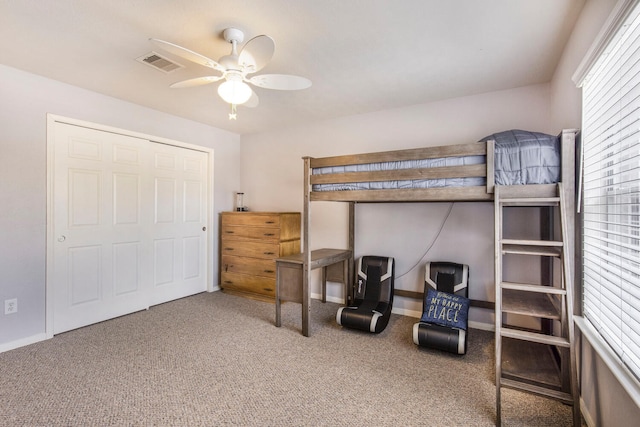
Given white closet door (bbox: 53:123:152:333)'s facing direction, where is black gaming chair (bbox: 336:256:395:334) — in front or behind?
in front

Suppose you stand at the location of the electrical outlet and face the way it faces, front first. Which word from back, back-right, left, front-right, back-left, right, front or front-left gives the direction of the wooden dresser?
left

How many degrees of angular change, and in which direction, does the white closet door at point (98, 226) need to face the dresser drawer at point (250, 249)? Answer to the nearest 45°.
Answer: approximately 45° to its left

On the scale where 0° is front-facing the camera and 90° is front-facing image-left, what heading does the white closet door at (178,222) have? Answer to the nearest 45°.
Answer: approximately 315°

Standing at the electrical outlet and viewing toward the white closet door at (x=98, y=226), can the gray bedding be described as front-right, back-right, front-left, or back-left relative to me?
front-right

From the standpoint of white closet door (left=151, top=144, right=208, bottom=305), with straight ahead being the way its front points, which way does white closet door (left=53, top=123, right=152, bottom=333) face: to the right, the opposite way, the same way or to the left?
the same way

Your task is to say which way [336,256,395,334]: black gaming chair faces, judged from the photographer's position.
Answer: facing the viewer and to the left of the viewer

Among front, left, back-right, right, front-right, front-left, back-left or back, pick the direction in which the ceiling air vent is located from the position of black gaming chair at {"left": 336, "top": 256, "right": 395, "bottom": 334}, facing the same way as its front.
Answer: front

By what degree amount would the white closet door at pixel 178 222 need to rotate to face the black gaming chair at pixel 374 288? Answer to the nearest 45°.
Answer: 0° — it already faces it

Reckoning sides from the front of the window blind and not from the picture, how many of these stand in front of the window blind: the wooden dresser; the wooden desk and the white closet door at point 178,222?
3

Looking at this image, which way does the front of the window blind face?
to the viewer's left

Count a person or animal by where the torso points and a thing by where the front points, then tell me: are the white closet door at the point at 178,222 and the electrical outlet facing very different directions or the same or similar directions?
same or similar directions

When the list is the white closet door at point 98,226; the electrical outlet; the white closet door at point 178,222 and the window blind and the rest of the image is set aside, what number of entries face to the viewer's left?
1

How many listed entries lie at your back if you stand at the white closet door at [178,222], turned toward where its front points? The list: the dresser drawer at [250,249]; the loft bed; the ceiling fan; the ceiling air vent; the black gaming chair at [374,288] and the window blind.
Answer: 0

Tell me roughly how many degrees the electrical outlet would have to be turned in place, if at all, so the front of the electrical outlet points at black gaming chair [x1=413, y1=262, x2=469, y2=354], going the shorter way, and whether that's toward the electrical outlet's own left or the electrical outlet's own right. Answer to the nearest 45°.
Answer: approximately 45° to the electrical outlet's own left
